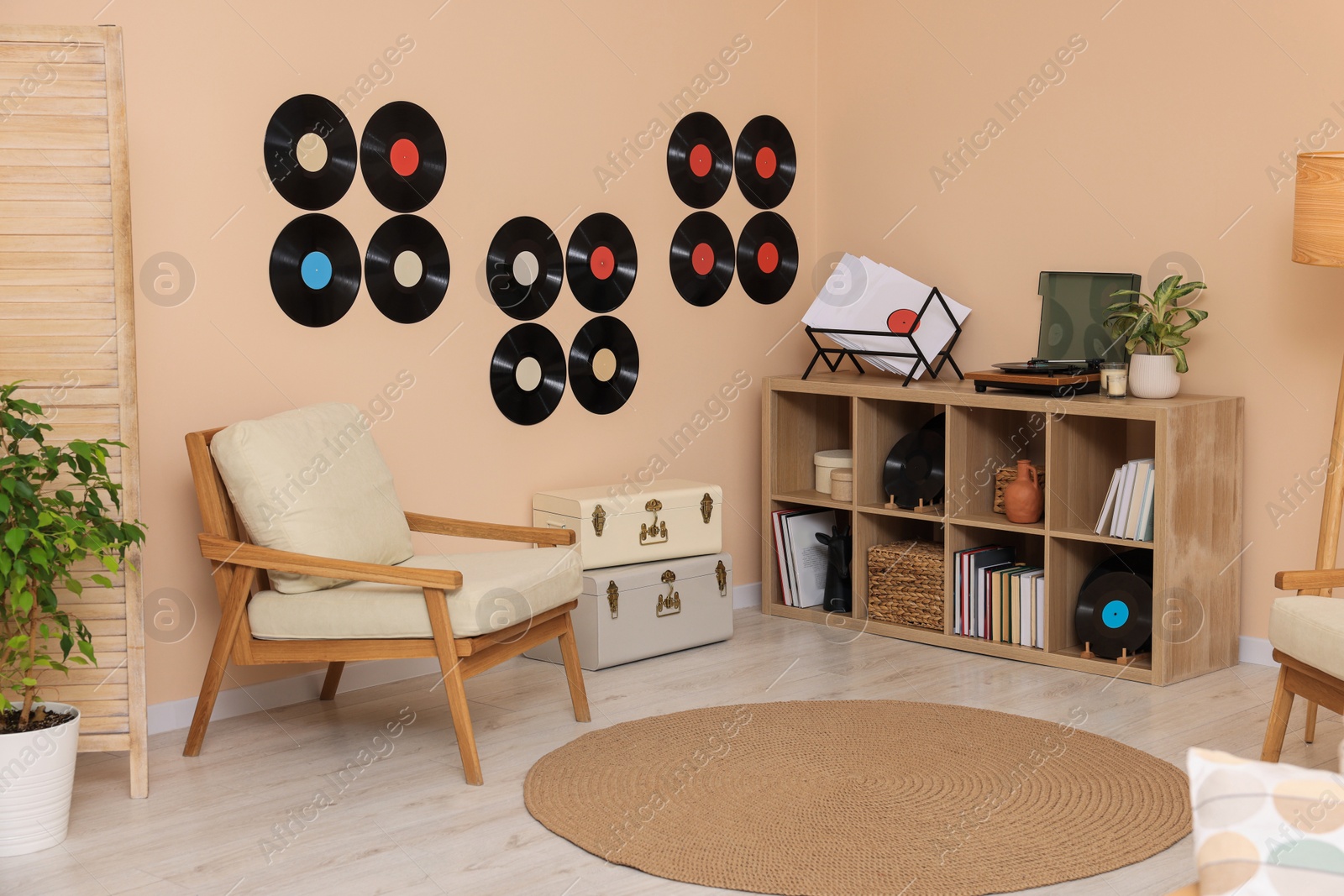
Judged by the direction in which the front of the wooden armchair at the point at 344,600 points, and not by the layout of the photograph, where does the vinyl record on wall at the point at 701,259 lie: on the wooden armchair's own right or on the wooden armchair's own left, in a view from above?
on the wooden armchair's own left

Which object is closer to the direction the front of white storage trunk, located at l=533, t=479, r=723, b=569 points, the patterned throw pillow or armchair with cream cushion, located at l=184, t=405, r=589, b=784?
the patterned throw pillow

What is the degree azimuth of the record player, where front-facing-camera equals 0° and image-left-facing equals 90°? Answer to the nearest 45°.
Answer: approximately 45°

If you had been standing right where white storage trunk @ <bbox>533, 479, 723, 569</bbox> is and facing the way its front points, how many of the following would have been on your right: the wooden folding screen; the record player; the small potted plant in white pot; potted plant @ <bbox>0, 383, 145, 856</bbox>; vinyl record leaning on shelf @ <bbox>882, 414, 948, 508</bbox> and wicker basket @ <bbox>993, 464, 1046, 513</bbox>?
2

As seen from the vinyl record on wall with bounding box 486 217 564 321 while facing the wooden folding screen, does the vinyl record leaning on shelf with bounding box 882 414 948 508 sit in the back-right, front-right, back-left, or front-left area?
back-left
